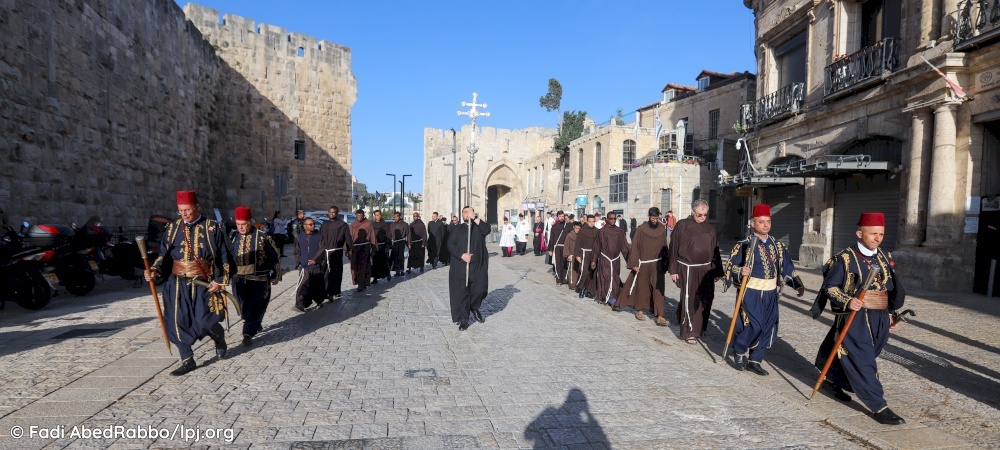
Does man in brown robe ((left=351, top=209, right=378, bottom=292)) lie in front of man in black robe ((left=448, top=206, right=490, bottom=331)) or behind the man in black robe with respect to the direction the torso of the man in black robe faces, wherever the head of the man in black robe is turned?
behind

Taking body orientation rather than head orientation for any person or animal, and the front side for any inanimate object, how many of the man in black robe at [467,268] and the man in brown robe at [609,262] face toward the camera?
2

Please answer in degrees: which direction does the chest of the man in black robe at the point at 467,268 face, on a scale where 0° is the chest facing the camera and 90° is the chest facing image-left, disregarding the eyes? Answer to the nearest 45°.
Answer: approximately 0°

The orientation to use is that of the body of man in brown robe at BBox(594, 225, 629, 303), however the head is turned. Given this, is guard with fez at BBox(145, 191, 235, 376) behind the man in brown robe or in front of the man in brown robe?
in front

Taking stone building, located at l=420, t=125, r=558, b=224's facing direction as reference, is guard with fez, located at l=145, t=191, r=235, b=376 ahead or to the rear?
ahead

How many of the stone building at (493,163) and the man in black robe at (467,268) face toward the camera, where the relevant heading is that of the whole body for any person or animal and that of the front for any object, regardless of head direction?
2

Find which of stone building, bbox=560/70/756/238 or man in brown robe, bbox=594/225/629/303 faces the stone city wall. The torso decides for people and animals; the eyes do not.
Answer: the stone building

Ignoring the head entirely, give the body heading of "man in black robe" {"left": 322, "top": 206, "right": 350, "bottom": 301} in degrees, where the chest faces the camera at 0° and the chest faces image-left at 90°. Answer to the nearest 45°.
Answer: approximately 0°

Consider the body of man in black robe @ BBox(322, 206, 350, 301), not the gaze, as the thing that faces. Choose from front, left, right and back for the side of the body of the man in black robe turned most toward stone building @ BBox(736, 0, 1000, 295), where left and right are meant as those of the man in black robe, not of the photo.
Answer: left

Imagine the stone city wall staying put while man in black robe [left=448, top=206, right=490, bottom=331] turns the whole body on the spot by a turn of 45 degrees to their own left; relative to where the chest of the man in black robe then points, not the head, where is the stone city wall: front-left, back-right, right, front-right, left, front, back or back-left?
back

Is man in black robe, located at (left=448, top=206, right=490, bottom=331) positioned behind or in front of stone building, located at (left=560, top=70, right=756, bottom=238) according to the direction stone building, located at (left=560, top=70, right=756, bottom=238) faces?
in front

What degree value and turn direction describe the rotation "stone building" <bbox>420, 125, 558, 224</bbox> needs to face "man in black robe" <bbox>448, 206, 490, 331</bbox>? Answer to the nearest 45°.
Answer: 0° — it already faces them
